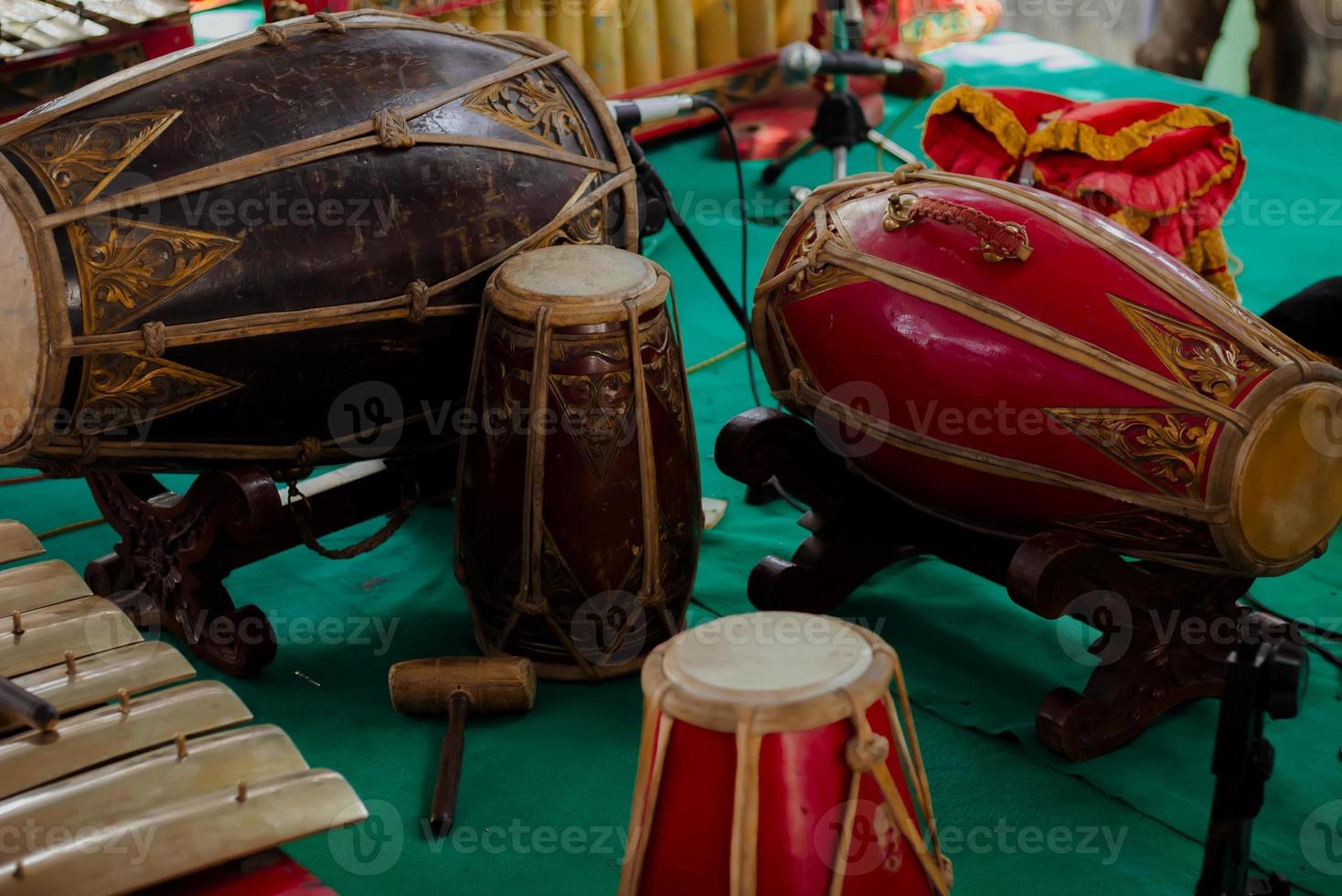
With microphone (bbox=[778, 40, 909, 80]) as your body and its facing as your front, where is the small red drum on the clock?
The small red drum is roughly at 9 o'clock from the microphone.

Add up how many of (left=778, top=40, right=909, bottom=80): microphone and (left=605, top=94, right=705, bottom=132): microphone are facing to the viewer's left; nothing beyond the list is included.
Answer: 2

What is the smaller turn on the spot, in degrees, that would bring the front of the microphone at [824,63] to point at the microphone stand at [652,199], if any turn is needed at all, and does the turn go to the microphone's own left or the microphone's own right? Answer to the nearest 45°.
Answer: approximately 90° to the microphone's own left

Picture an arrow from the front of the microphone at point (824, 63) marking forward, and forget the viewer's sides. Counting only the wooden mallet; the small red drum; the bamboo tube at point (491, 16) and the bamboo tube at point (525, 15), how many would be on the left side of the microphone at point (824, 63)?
2

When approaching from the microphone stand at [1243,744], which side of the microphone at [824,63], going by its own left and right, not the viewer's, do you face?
left

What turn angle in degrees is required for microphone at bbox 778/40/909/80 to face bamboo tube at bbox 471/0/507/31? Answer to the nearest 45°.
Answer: approximately 45° to its right

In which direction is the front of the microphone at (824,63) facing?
to the viewer's left

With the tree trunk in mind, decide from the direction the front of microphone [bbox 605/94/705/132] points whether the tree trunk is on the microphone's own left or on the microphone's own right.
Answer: on the microphone's own right

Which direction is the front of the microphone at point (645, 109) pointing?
to the viewer's left

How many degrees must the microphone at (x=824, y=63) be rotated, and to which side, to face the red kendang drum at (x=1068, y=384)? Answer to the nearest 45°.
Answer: approximately 90° to its left

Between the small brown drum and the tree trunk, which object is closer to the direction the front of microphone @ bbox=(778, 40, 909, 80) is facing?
the small brown drum
